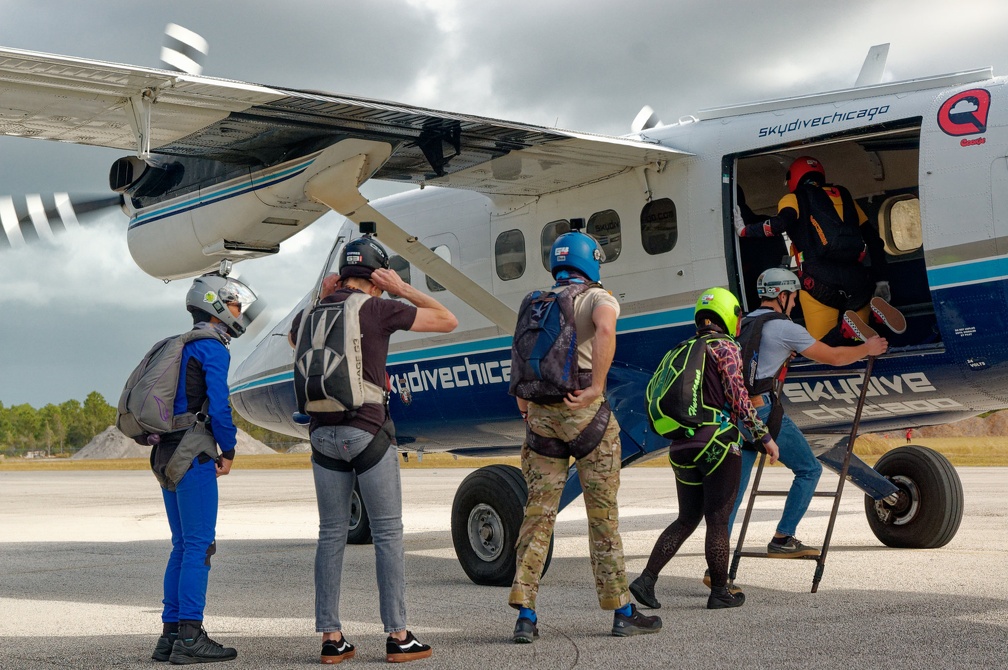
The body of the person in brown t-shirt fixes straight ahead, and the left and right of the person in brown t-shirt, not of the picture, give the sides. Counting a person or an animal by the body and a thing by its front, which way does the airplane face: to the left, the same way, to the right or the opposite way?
to the left

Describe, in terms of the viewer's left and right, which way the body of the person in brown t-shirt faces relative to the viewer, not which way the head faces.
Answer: facing away from the viewer and to the right of the viewer

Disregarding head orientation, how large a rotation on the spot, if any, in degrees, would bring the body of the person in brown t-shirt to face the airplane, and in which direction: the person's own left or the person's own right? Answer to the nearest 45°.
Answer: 0° — they already face it

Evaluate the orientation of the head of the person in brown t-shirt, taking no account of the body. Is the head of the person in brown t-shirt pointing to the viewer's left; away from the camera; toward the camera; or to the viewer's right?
away from the camera

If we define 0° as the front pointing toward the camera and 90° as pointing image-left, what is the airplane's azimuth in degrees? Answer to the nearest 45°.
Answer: approximately 135°

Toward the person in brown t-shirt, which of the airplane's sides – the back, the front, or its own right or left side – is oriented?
left

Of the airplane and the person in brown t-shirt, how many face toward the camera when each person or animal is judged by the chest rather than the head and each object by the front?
0
